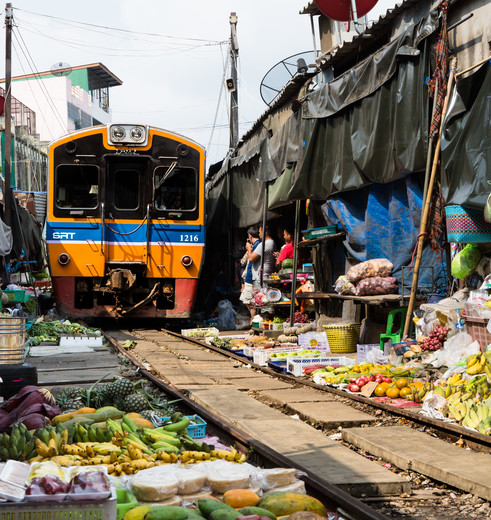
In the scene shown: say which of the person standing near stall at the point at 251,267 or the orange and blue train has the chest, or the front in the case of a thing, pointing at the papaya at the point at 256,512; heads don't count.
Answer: the orange and blue train

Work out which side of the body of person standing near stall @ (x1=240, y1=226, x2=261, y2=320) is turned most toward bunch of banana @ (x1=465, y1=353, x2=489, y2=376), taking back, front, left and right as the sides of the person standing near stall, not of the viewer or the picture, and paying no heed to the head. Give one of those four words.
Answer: left

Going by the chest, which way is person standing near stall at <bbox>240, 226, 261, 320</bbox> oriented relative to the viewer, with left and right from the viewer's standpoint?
facing to the left of the viewer

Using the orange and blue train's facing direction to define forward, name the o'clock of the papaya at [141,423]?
The papaya is roughly at 12 o'clock from the orange and blue train.

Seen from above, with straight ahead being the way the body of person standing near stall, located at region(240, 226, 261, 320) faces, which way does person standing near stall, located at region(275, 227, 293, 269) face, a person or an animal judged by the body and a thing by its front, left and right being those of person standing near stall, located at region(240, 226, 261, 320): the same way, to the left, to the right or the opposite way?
the same way

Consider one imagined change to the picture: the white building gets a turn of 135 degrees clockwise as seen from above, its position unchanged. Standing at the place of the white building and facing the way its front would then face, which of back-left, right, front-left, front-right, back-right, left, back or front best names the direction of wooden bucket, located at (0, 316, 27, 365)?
left

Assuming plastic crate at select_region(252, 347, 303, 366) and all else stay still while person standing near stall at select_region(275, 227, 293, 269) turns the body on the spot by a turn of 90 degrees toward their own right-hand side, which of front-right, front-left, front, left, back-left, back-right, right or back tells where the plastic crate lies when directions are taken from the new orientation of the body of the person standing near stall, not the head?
back

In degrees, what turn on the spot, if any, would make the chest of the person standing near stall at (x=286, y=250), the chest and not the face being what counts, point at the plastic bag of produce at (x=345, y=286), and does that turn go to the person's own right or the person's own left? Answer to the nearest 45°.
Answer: approximately 90° to the person's own left

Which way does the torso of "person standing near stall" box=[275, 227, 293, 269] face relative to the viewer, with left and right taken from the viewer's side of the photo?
facing to the left of the viewer

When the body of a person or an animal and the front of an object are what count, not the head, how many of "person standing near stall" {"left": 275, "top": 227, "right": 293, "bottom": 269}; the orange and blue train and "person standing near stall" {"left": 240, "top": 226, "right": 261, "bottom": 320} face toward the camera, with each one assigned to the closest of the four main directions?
1

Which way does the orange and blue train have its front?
toward the camera

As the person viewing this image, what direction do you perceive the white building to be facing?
facing the viewer and to the right of the viewer
